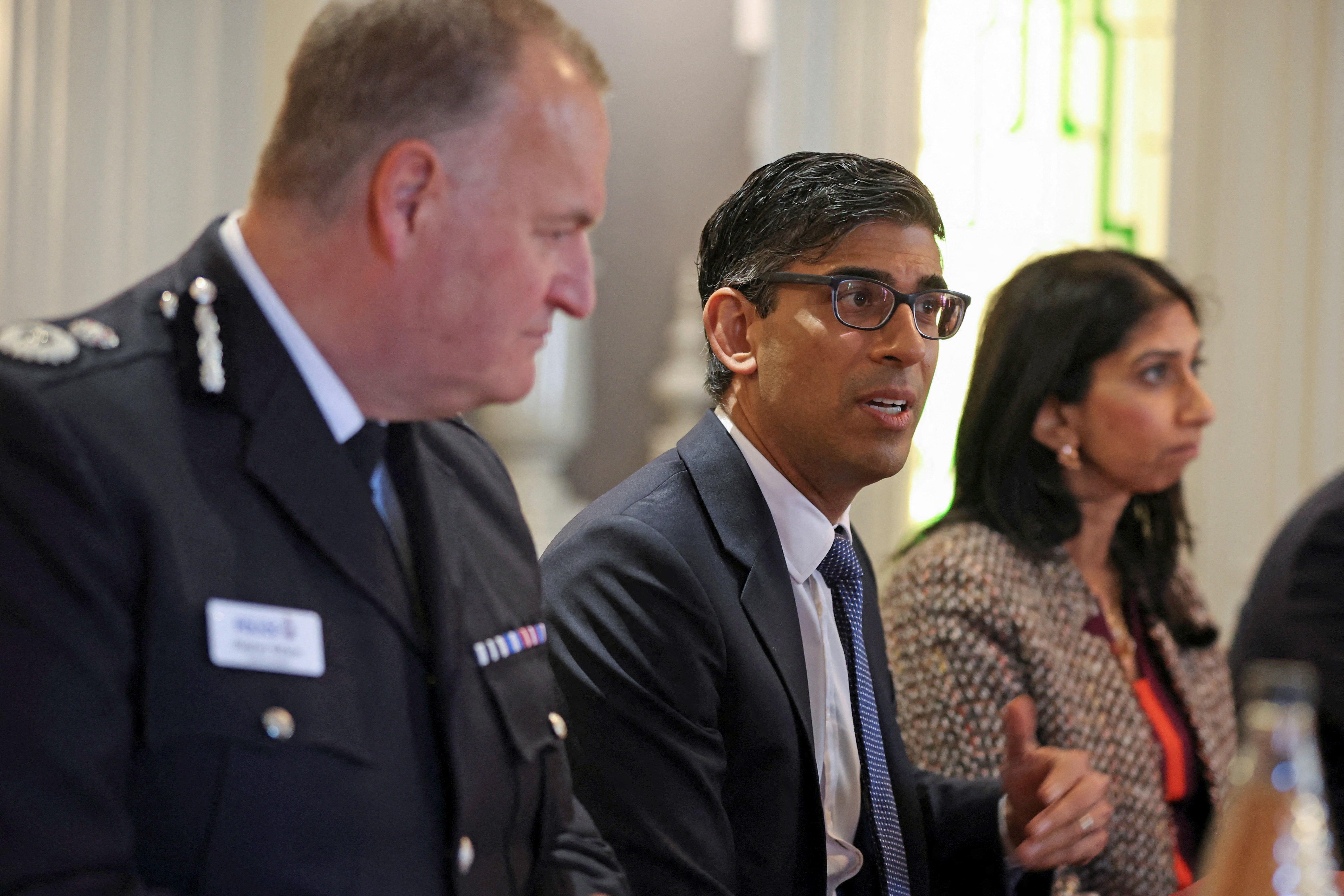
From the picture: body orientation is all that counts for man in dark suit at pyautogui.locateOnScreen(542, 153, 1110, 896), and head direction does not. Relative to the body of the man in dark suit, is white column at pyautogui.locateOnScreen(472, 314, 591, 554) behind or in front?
behind

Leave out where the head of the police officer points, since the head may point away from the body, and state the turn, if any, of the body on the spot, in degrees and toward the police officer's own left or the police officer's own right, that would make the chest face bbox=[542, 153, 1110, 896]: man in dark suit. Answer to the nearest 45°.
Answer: approximately 90° to the police officer's own left

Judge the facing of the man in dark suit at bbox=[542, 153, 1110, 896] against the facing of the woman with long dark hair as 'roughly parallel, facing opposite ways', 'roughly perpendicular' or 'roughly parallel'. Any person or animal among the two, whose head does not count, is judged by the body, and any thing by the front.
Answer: roughly parallel

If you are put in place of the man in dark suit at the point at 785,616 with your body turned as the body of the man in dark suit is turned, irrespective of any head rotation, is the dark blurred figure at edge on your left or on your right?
on your left

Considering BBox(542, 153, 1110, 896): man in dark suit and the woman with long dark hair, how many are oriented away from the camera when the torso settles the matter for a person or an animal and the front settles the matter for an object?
0

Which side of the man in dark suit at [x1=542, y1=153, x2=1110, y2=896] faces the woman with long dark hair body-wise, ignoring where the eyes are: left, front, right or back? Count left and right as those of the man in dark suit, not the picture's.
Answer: left

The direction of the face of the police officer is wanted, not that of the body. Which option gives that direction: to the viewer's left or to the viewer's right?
to the viewer's right

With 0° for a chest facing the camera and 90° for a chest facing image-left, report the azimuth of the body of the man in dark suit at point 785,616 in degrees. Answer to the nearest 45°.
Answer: approximately 315°

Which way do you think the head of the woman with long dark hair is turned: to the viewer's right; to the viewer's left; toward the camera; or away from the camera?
to the viewer's right

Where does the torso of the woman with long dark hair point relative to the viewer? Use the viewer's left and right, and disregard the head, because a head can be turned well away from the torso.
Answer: facing the viewer and to the right of the viewer

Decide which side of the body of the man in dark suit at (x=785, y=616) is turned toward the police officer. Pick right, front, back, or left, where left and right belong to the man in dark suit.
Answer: right
